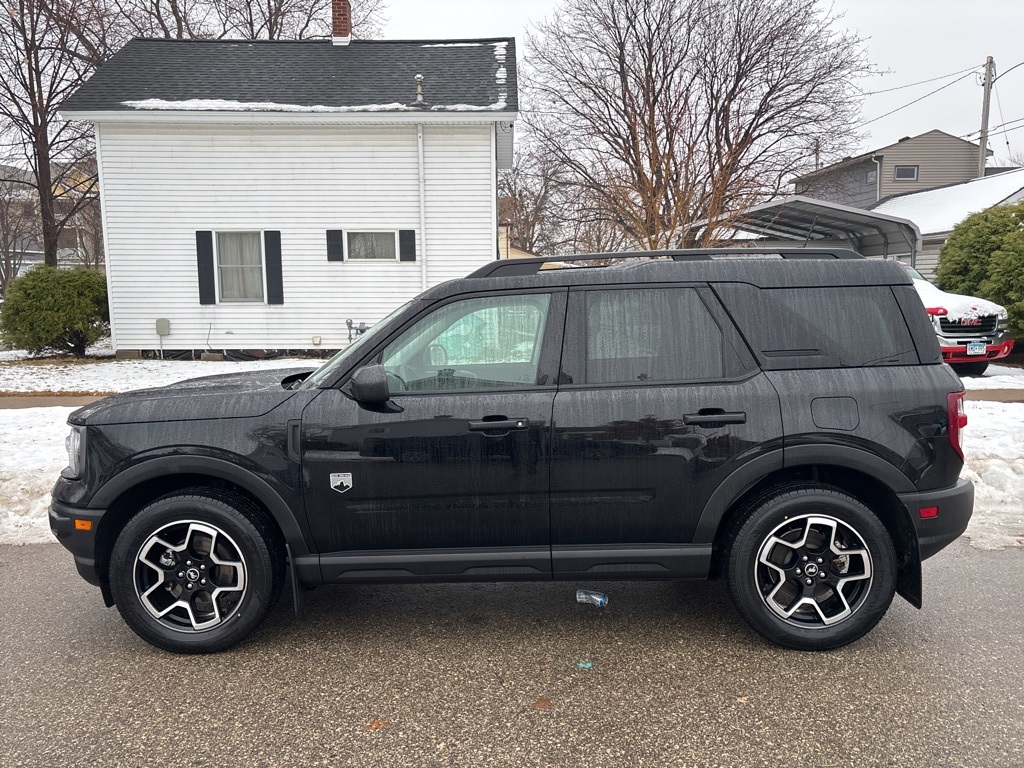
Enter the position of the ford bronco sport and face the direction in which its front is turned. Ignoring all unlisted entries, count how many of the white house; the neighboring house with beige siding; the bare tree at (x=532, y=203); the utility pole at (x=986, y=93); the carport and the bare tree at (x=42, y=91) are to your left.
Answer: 0

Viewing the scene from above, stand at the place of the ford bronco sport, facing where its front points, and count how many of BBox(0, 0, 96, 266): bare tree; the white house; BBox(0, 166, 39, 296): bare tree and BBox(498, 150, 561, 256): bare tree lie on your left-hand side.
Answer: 0

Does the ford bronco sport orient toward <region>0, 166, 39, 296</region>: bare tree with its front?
no

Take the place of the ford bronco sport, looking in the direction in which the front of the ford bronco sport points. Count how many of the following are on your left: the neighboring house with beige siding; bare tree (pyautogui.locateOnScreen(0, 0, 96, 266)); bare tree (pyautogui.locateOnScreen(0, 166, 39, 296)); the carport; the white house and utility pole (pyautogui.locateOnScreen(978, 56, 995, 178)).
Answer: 0

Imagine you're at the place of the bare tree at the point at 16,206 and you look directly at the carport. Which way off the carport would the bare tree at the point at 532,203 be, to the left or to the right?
left

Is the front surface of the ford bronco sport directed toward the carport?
no

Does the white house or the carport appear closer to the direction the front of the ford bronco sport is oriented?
the white house

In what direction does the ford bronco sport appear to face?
to the viewer's left
